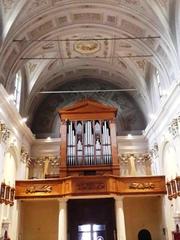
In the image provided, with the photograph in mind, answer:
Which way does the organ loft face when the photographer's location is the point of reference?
facing the viewer

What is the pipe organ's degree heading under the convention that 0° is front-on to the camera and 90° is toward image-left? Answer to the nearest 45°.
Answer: approximately 0°
